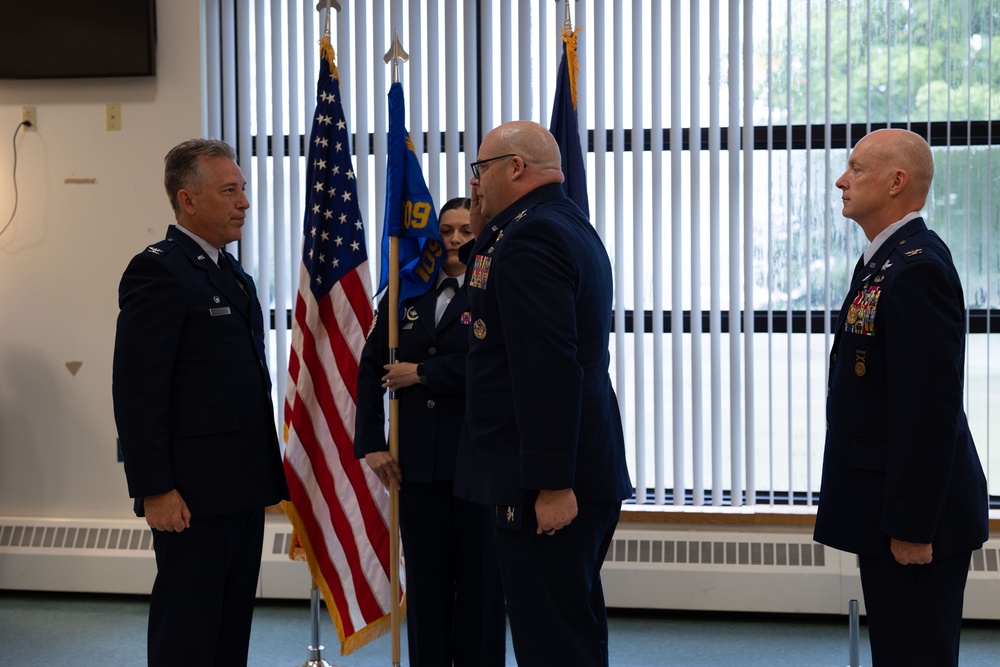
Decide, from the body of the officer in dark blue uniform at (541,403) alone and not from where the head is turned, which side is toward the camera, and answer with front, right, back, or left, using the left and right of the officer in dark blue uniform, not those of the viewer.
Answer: left

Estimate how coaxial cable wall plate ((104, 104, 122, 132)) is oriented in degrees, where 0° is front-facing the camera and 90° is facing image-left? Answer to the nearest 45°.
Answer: approximately 0°

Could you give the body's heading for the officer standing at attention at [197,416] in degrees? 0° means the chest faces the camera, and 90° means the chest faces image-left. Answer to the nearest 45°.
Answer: approximately 315°

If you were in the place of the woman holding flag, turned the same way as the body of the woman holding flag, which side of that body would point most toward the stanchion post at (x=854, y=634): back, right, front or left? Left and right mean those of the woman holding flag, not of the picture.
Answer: left

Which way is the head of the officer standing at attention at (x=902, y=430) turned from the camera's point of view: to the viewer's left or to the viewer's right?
to the viewer's left

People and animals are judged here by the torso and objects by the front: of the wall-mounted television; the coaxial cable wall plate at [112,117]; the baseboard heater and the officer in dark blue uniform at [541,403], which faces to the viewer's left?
the officer in dark blue uniform

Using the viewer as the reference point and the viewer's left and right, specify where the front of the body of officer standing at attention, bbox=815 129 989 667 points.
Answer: facing to the left of the viewer
